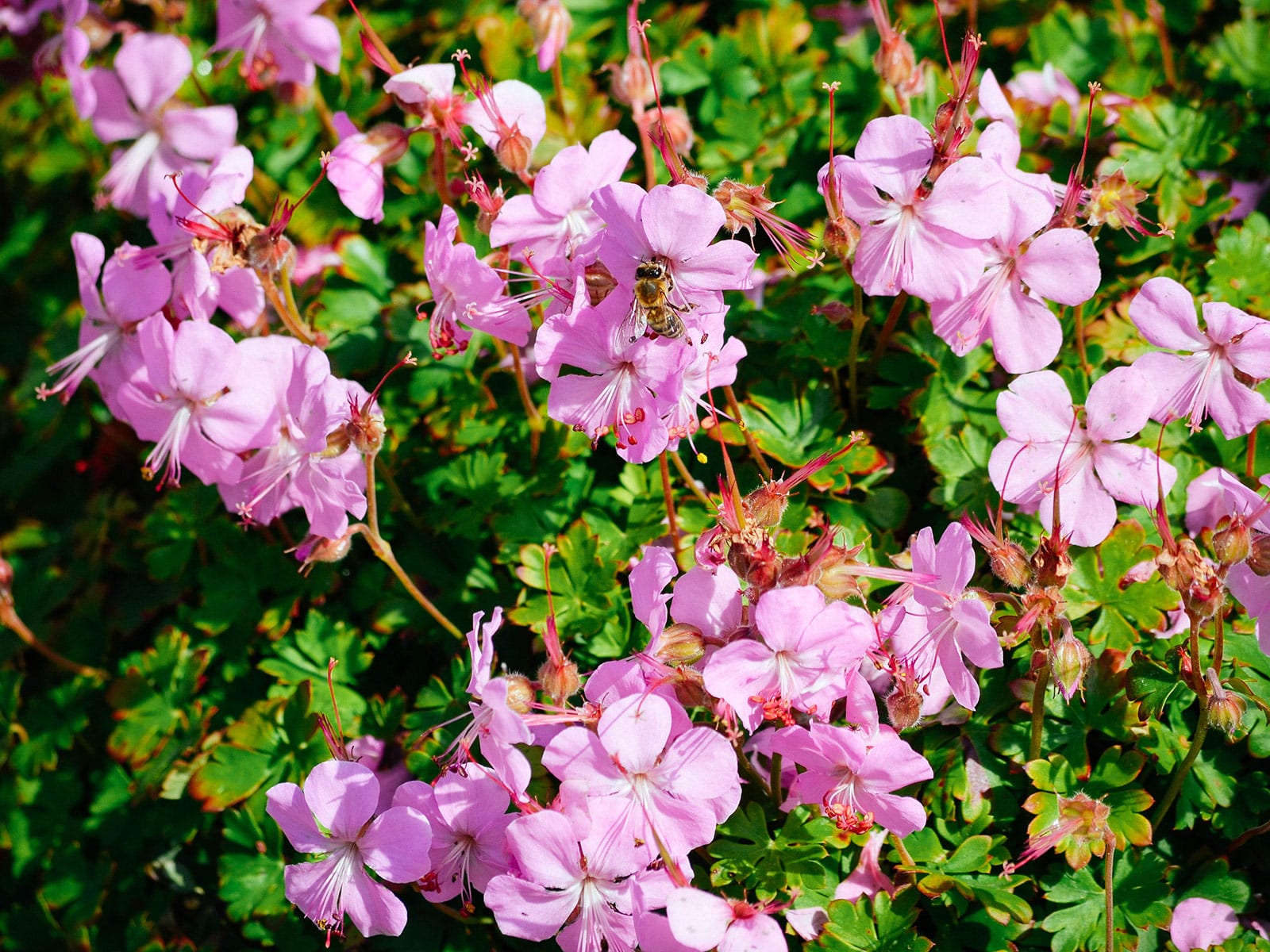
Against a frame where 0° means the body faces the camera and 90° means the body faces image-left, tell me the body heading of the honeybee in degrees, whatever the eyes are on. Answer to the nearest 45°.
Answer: approximately 180°
